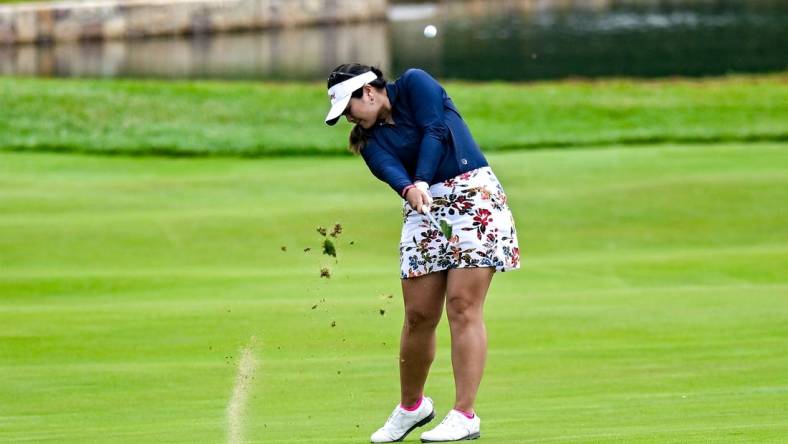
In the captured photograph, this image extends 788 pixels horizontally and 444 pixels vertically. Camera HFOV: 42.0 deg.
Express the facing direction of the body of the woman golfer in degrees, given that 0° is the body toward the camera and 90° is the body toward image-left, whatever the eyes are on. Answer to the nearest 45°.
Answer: approximately 45°
